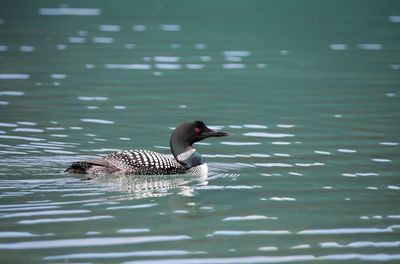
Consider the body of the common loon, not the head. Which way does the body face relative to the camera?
to the viewer's right
